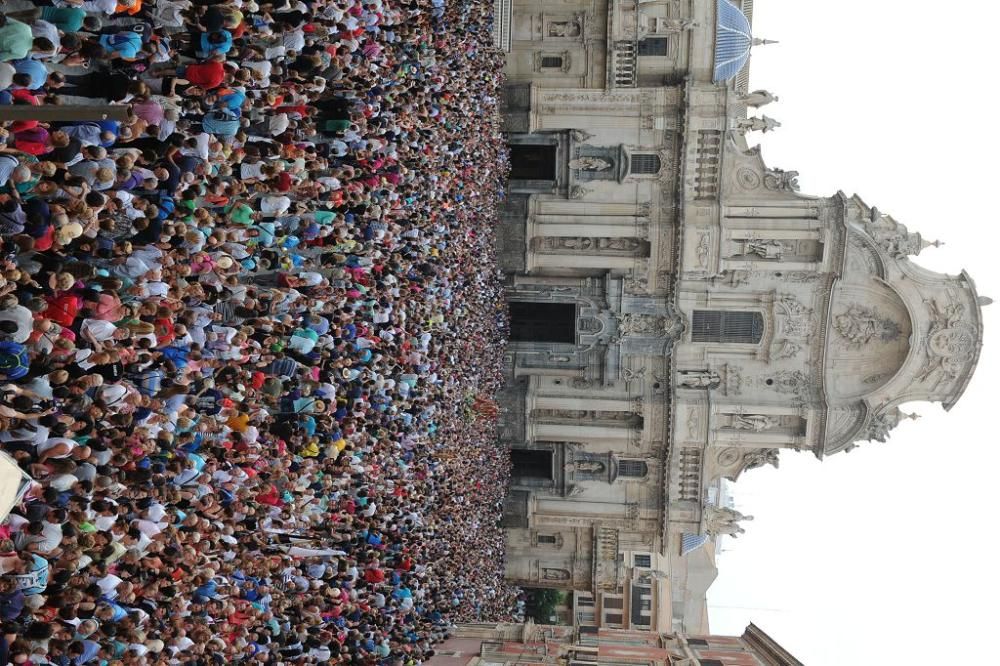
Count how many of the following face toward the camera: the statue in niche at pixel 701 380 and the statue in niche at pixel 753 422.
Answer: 2

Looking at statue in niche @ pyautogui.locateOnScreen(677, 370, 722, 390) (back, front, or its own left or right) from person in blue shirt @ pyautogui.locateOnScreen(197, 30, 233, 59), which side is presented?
front

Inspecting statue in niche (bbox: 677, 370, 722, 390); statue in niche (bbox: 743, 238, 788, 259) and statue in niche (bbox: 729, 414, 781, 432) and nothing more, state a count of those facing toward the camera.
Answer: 3

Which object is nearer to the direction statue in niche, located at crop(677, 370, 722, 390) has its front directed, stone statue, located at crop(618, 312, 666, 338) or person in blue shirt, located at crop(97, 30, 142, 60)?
the person in blue shirt

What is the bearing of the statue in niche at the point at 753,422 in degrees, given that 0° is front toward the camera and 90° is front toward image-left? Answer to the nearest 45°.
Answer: approximately 0°

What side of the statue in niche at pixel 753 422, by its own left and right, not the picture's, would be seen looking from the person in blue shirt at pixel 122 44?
front

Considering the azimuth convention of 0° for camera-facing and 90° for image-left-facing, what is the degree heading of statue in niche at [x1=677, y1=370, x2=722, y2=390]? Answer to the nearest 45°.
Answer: approximately 0°

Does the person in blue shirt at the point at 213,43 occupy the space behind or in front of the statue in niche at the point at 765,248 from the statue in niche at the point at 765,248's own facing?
in front
